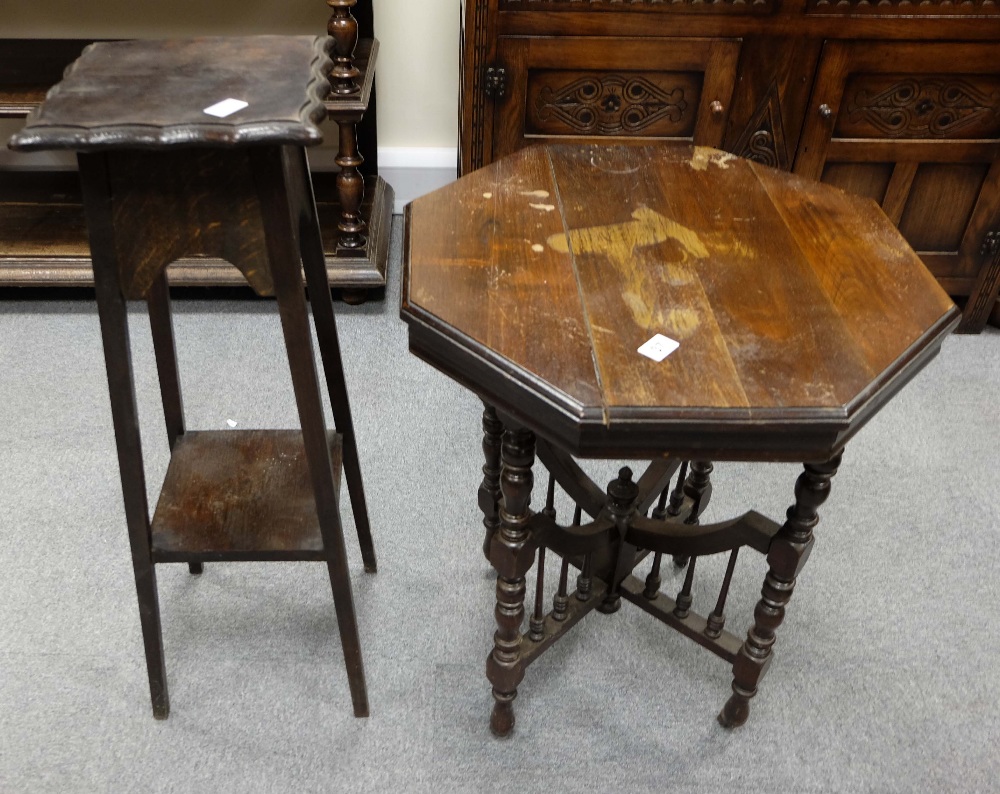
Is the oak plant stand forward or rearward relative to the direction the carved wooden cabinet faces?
forward

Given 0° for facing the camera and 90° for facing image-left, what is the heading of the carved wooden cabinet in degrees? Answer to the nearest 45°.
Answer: approximately 0°

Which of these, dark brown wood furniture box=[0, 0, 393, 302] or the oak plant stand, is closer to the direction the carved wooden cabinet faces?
the oak plant stand

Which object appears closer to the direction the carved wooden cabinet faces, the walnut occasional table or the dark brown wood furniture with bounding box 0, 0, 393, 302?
the walnut occasional table

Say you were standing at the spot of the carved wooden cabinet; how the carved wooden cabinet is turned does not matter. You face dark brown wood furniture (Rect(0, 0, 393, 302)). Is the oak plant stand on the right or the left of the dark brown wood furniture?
left

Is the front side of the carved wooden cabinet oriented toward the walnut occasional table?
yes

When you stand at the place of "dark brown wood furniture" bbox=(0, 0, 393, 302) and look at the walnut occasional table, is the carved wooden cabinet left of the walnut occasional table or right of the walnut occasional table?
left
